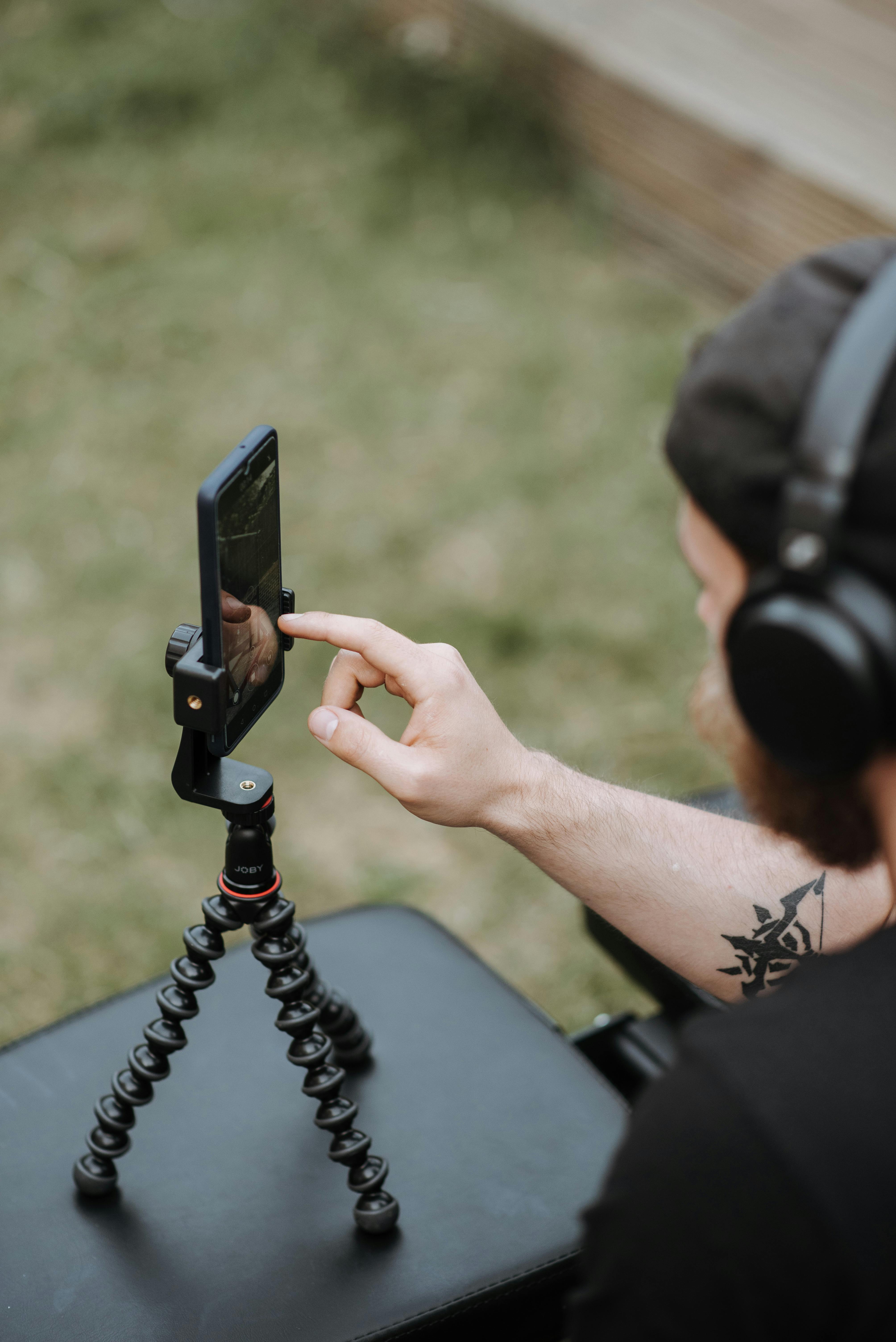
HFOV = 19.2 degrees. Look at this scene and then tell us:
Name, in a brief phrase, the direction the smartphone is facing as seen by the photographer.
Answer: facing the viewer and to the right of the viewer

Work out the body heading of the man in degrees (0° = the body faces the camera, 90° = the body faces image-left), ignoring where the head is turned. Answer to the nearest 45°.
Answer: approximately 135°

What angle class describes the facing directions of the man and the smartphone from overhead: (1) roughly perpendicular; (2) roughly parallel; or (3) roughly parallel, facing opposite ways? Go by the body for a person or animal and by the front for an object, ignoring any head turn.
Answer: roughly parallel, facing opposite ways
